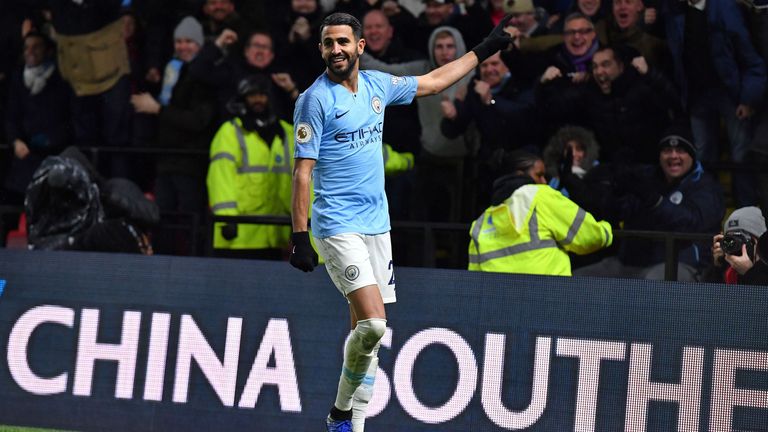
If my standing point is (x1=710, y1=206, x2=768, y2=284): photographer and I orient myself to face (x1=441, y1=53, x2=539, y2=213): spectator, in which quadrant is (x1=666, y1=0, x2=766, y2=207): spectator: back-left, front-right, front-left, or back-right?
front-right

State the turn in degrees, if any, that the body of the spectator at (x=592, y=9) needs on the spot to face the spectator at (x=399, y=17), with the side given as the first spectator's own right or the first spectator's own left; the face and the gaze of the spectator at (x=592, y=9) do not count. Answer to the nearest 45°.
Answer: approximately 90° to the first spectator's own right

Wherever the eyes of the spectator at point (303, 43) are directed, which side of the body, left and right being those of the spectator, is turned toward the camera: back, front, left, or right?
front

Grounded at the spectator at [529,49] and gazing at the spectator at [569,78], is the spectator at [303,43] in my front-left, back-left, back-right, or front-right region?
back-right

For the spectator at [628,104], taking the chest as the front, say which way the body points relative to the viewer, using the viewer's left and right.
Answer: facing the viewer and to the left of the viewer

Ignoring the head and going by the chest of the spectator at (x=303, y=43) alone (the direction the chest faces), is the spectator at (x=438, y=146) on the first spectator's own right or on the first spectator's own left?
on the first spectator's own left

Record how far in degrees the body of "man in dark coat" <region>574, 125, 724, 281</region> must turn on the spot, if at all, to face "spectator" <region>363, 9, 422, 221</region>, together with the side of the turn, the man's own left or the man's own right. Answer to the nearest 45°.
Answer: approximately 45° to the man's own right

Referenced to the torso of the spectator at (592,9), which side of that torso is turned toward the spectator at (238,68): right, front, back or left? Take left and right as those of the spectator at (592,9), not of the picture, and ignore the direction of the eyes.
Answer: right

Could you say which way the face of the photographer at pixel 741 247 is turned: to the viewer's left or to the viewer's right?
to the viewer's left

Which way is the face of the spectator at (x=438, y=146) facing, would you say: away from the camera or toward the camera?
toward the camera

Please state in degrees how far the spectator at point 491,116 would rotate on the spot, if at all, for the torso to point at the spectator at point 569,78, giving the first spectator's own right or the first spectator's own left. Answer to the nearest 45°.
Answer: approximately 135° to the first spectator's own left
